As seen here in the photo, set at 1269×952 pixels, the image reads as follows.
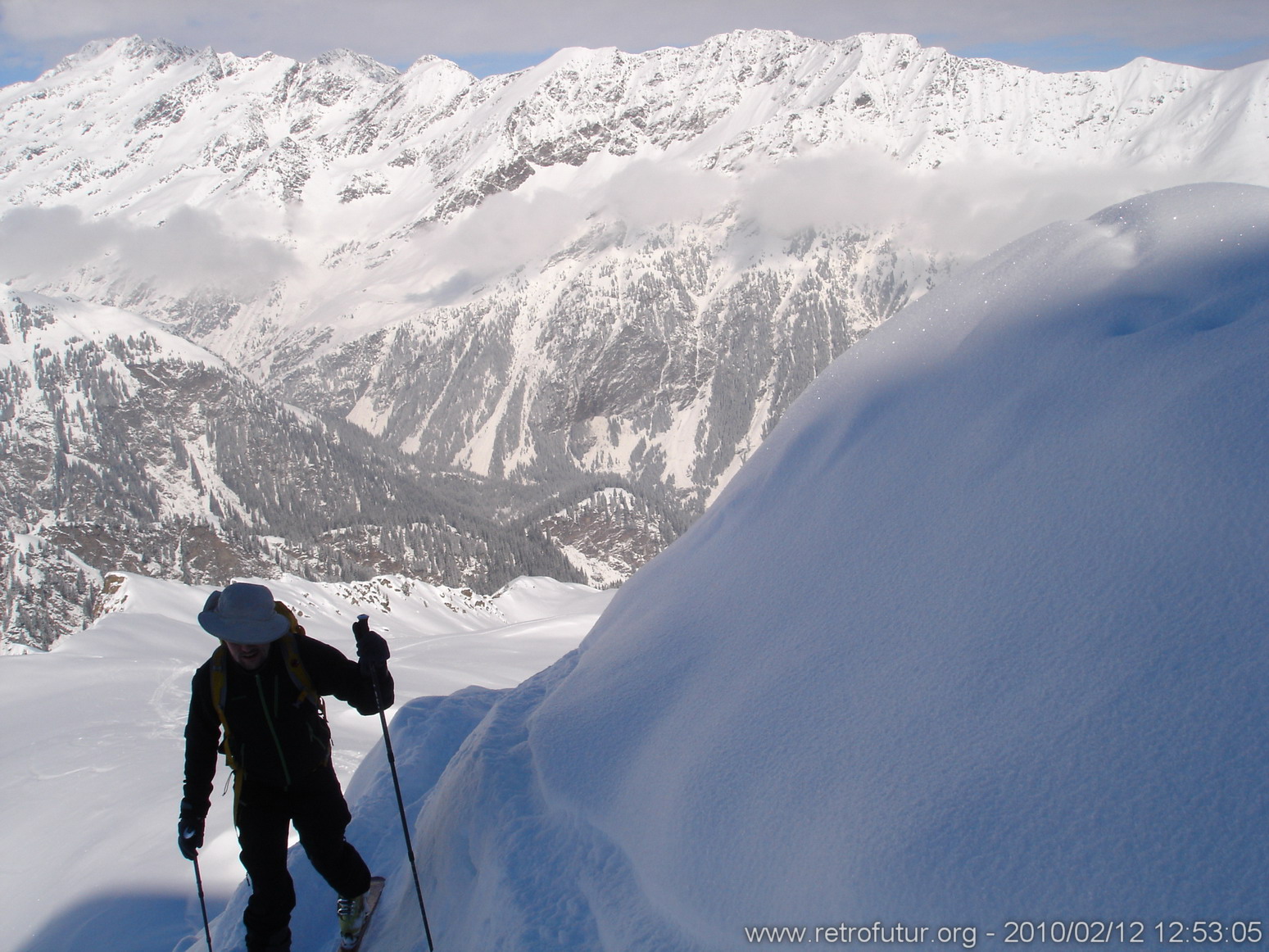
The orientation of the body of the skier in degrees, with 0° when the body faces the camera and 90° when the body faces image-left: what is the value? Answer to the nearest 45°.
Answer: approximately 0°
